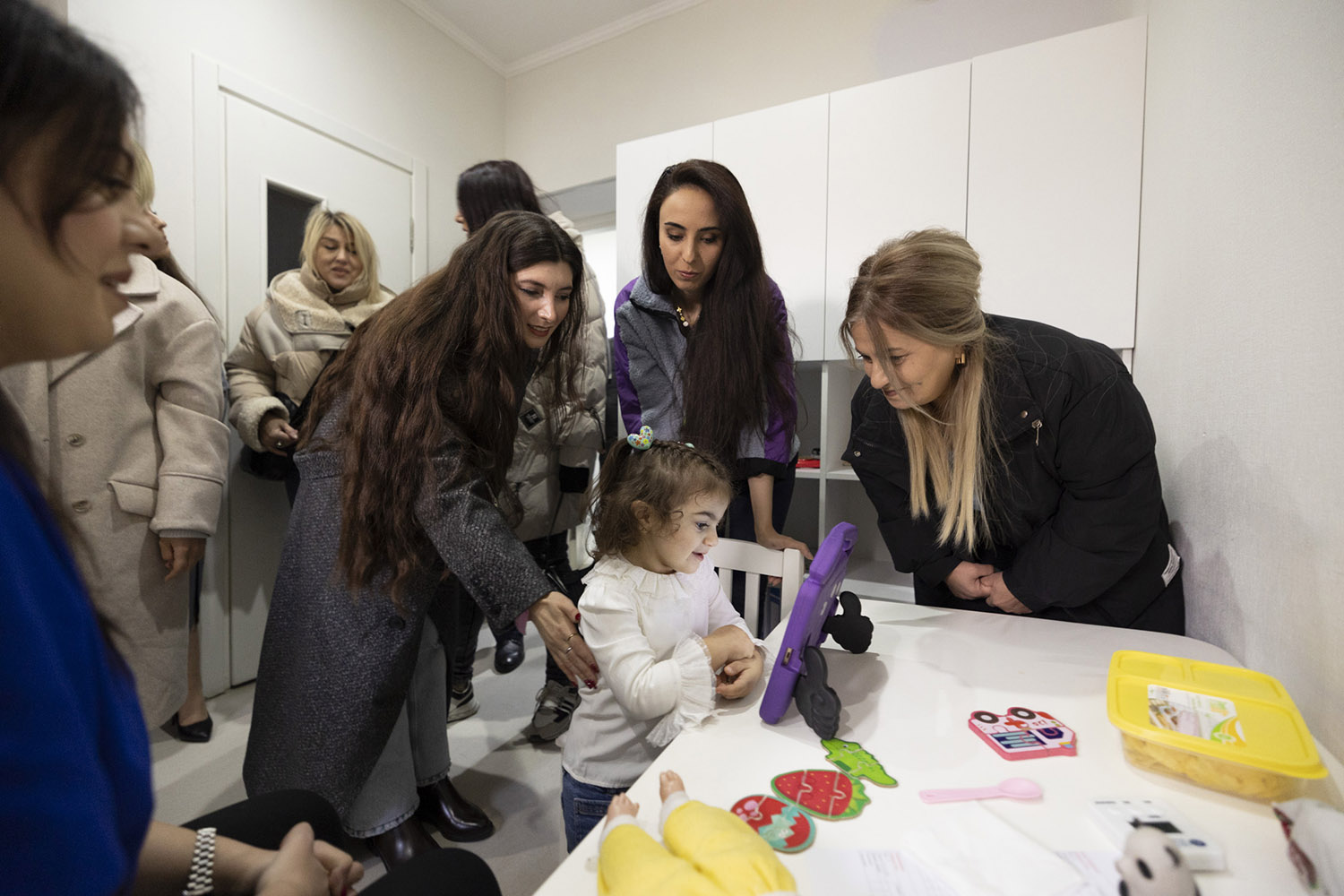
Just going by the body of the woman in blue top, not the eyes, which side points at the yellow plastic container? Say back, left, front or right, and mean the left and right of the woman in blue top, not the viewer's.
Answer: front

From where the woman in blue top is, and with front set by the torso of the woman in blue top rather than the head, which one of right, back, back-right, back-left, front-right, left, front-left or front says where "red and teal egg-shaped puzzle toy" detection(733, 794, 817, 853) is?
front

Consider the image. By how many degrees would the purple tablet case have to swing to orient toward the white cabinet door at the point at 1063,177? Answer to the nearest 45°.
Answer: approximately 135° to its right

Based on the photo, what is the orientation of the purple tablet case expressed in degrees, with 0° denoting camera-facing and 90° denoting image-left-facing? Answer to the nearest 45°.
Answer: approximately 90°

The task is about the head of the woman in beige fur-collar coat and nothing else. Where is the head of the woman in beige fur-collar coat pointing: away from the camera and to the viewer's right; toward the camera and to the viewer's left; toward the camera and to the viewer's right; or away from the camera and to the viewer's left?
toward the camera and to the viewer's right

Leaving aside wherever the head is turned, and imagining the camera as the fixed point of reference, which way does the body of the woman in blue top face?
to the viewer's right

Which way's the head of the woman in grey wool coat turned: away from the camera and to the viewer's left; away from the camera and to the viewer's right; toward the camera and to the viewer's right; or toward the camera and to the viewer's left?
toward the camera and to the viewer's right

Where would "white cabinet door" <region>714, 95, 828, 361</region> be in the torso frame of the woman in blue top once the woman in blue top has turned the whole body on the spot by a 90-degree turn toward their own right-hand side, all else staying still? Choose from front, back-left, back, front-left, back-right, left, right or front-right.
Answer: back-left

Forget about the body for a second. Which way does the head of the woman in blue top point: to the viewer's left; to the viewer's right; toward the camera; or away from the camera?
to the viewer's right

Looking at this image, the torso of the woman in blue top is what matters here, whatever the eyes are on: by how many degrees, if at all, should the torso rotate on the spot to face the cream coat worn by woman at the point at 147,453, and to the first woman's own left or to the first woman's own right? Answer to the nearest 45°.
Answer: approximately 90° to the first woman's own left

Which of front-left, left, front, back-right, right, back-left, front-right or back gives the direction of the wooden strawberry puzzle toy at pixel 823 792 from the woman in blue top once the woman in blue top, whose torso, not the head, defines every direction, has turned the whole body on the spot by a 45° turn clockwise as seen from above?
front-left

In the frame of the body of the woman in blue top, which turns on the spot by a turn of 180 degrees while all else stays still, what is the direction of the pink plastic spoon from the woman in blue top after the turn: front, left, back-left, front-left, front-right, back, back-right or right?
back

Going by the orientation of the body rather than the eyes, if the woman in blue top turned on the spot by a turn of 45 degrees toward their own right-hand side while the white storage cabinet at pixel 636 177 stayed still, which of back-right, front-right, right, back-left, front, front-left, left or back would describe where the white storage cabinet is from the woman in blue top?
left

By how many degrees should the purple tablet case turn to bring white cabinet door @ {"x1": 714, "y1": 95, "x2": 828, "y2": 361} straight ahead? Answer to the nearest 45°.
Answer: approximately 90° to its right

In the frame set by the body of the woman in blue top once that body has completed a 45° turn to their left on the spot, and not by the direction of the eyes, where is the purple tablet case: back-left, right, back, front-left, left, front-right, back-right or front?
front-right
